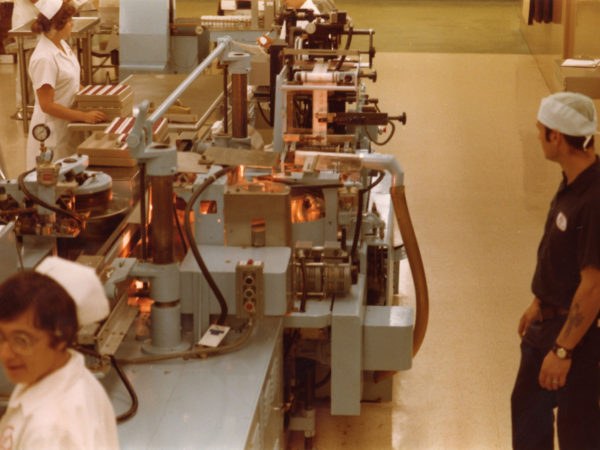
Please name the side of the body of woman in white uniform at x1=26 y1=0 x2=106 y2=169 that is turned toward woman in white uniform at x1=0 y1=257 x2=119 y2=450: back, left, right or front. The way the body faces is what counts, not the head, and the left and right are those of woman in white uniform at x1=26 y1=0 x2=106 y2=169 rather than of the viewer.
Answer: right

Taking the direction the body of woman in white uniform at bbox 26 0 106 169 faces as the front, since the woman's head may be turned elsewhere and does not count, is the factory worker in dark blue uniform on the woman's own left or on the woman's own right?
on the woman's own right

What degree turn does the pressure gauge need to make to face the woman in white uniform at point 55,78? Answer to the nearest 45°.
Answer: approximately 180°

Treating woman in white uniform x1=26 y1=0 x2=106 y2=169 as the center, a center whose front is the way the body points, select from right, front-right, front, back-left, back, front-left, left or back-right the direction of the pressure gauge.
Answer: right

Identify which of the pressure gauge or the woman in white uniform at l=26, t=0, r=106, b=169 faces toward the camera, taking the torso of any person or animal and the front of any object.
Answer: the pressure gauge

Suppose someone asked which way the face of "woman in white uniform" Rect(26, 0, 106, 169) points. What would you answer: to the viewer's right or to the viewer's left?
to the viewer's right

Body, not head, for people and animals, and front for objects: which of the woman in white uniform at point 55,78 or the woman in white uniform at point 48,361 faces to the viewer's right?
the woman in white uniform at point 55,78

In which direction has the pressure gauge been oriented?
toward the camera

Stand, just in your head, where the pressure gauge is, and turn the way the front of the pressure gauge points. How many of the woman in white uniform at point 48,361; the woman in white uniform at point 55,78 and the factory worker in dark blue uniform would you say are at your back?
1

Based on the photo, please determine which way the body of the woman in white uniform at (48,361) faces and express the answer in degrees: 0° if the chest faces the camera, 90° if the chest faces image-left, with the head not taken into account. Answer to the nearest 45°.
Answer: approximately 45°

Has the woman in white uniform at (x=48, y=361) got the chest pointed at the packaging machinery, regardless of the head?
no

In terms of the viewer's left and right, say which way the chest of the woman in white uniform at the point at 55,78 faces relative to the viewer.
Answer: facing to the right of the viewer

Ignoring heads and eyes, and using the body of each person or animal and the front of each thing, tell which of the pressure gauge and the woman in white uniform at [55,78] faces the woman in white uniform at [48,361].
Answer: the pressure gauge

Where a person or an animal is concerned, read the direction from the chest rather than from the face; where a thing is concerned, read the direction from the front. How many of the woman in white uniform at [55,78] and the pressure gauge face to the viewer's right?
1

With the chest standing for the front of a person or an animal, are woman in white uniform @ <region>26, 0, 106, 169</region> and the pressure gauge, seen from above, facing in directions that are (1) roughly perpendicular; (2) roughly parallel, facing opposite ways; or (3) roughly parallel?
roughly perpendicular

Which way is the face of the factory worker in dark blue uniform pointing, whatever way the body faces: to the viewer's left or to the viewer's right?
to the viewer's left

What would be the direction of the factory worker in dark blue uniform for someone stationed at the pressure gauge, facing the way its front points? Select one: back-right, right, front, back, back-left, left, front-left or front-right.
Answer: front-left

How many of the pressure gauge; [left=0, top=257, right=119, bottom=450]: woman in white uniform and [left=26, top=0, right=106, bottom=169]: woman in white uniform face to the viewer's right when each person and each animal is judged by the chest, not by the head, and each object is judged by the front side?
1
